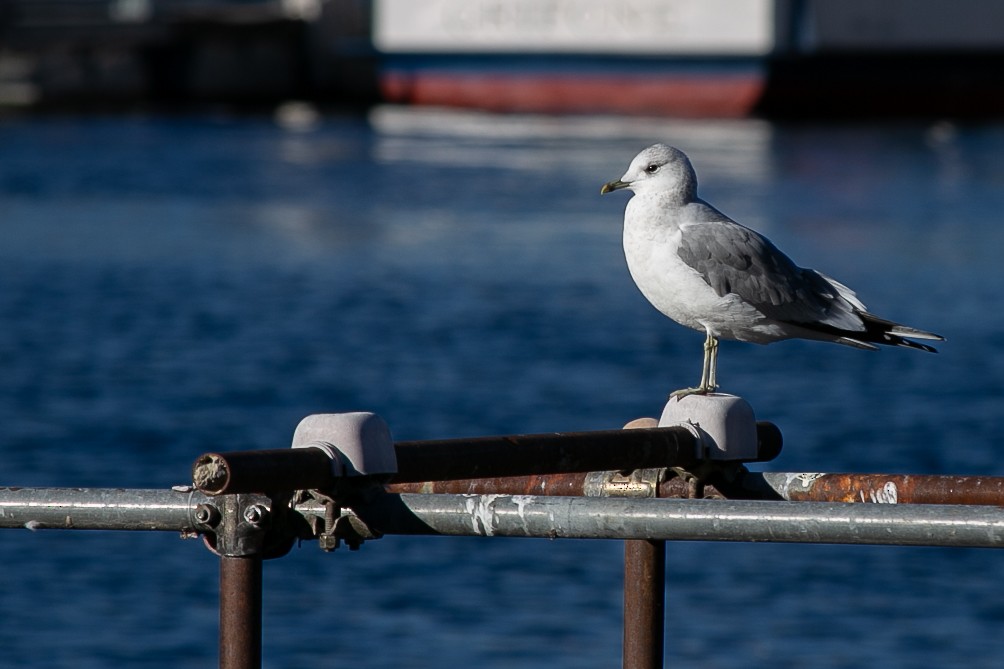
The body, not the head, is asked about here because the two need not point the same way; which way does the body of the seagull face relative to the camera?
to the viewer's left

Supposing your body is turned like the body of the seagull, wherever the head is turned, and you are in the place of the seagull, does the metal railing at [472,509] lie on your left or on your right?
on your left
